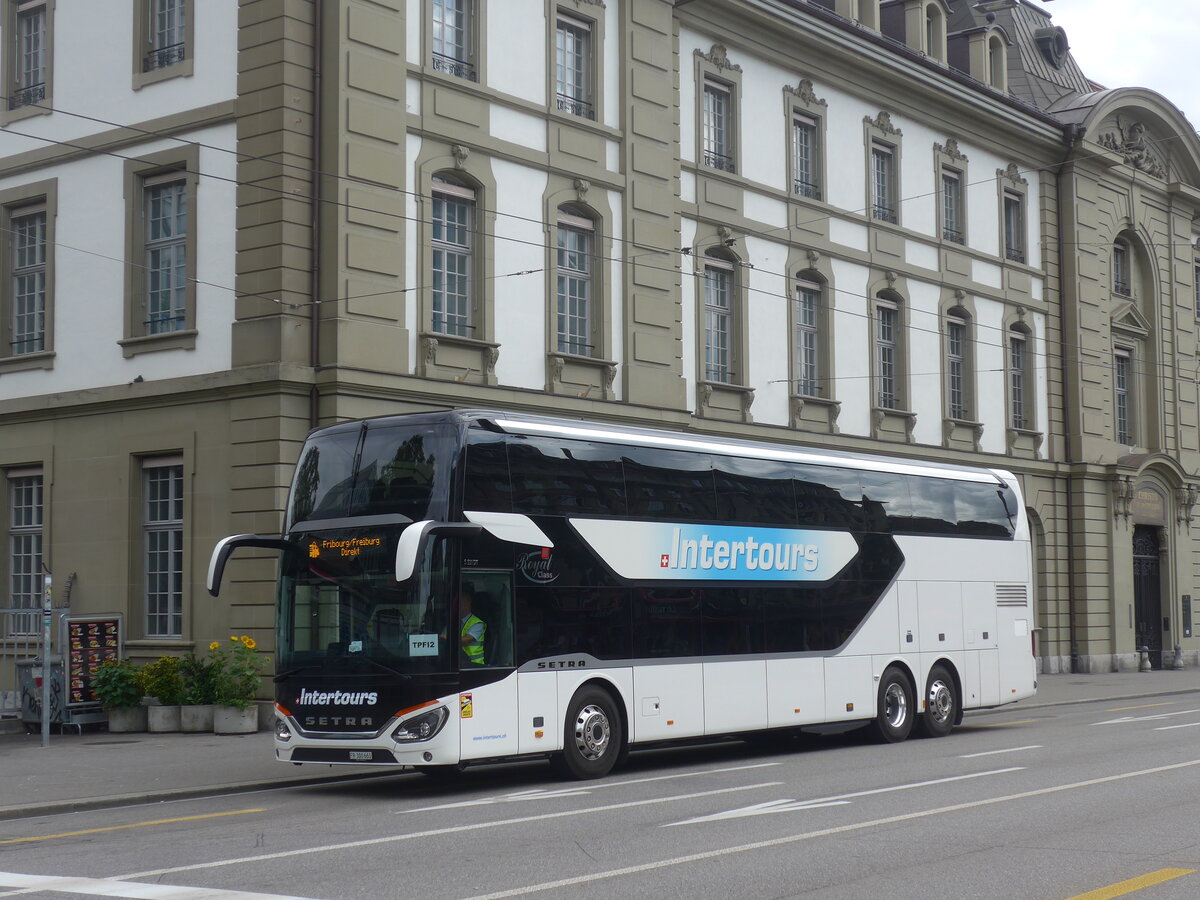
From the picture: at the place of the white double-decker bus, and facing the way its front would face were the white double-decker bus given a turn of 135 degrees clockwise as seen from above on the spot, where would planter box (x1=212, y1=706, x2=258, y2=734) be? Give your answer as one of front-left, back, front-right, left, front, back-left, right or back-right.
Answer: front-left

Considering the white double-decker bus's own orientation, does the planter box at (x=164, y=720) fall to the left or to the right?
on its right

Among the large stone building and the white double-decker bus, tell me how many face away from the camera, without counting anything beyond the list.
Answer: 0

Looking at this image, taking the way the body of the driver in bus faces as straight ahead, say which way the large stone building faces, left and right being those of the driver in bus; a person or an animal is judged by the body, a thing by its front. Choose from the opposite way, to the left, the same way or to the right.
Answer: to the left

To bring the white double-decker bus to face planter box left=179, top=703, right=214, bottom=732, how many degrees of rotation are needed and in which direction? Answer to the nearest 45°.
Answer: approximately 90° to its right

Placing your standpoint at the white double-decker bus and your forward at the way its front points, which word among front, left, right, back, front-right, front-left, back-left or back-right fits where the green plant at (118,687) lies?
right

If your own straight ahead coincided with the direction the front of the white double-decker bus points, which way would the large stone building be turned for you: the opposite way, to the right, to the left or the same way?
to the left

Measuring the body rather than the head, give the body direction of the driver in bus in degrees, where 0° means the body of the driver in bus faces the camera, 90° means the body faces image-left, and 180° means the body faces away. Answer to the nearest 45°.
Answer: approximately 45°
